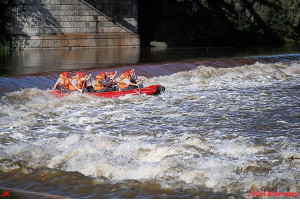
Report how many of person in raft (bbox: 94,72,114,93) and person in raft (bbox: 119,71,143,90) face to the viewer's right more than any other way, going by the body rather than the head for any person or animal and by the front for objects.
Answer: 2

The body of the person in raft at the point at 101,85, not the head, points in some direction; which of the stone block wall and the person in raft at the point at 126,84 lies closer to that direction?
the person in raft

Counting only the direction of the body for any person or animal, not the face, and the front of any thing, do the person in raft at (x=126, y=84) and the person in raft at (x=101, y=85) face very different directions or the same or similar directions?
same or similar directions

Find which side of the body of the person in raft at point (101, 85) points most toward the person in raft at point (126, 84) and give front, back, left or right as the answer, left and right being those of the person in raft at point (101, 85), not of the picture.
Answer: front

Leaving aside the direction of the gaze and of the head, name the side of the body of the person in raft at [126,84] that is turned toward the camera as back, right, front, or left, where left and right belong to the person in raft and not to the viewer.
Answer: right

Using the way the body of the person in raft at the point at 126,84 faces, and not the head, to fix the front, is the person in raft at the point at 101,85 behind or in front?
behind

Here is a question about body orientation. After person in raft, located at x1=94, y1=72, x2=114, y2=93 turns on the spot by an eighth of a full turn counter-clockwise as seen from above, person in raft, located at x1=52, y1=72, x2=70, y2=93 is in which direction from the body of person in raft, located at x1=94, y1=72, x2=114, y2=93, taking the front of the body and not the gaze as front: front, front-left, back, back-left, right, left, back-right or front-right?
back-left

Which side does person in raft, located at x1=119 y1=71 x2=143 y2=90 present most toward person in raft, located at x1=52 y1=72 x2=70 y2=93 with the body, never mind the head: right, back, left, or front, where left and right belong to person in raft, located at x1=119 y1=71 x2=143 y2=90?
back
